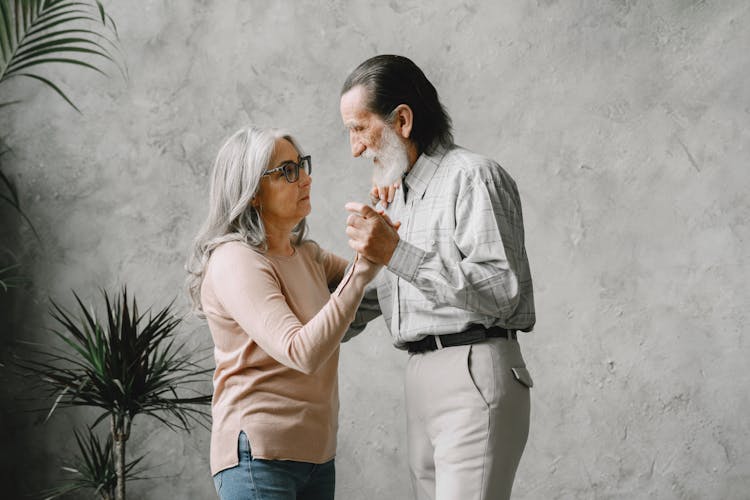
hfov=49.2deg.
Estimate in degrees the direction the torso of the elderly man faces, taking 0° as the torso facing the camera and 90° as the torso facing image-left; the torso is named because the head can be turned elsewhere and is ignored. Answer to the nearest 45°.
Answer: approximately 90°

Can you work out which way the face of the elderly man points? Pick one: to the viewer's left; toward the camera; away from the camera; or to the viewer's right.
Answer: to the viewer's left

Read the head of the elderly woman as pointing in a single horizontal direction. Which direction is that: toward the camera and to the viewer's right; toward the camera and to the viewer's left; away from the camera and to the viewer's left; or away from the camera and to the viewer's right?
toward the camera and to the viewer's right
